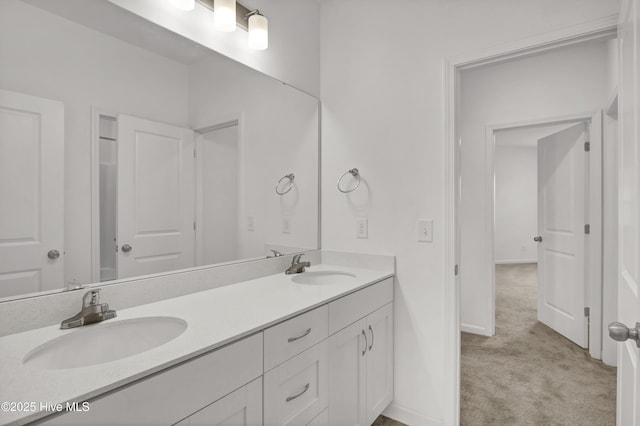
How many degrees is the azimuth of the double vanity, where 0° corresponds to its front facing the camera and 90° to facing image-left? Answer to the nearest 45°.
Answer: approximately 315°

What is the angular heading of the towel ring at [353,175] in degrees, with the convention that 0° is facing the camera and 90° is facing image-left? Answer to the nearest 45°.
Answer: approximately 45°

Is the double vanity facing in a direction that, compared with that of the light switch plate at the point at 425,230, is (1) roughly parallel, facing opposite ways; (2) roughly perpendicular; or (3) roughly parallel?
roughly perpendicular

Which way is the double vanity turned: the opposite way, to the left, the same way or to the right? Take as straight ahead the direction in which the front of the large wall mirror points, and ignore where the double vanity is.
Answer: the same way

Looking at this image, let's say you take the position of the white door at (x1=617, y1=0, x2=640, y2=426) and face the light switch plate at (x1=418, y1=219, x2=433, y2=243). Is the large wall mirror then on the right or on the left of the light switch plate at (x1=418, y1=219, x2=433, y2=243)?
left

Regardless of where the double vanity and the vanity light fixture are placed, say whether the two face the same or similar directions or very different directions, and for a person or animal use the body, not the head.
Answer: same or similar directions

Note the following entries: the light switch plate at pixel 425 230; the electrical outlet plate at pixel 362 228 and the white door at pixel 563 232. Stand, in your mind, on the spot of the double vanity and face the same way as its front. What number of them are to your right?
0

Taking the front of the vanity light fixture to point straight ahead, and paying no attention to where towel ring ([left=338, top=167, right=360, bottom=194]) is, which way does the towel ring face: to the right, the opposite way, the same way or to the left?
to the right

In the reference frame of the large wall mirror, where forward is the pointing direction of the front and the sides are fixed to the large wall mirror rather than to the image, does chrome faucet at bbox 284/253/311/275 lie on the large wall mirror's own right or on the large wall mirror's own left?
on the large wall mirror's own left

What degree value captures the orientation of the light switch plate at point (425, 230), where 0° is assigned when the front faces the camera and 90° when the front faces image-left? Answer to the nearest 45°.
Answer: approximately 0°

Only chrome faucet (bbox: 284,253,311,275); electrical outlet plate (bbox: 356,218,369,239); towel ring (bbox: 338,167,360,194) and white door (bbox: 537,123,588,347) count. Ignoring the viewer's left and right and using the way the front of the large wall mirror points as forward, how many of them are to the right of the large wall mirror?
0

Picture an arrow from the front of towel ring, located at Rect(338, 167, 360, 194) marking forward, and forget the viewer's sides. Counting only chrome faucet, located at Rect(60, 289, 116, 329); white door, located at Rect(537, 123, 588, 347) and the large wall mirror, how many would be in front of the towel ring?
2

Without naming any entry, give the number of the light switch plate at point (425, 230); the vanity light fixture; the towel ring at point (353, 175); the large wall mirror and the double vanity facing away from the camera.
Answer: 0

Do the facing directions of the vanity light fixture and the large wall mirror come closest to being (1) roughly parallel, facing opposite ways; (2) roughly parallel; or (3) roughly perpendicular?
roughly parallel

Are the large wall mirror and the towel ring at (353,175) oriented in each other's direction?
no

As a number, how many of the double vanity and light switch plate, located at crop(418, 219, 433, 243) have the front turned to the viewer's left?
0

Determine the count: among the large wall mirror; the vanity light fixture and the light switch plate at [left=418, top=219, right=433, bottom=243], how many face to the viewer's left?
0

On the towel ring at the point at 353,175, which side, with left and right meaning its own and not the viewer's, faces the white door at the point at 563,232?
back

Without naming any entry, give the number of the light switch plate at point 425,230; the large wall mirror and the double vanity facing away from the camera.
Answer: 0

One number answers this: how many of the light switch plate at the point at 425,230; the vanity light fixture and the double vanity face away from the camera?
0

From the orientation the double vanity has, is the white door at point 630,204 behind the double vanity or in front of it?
in front
